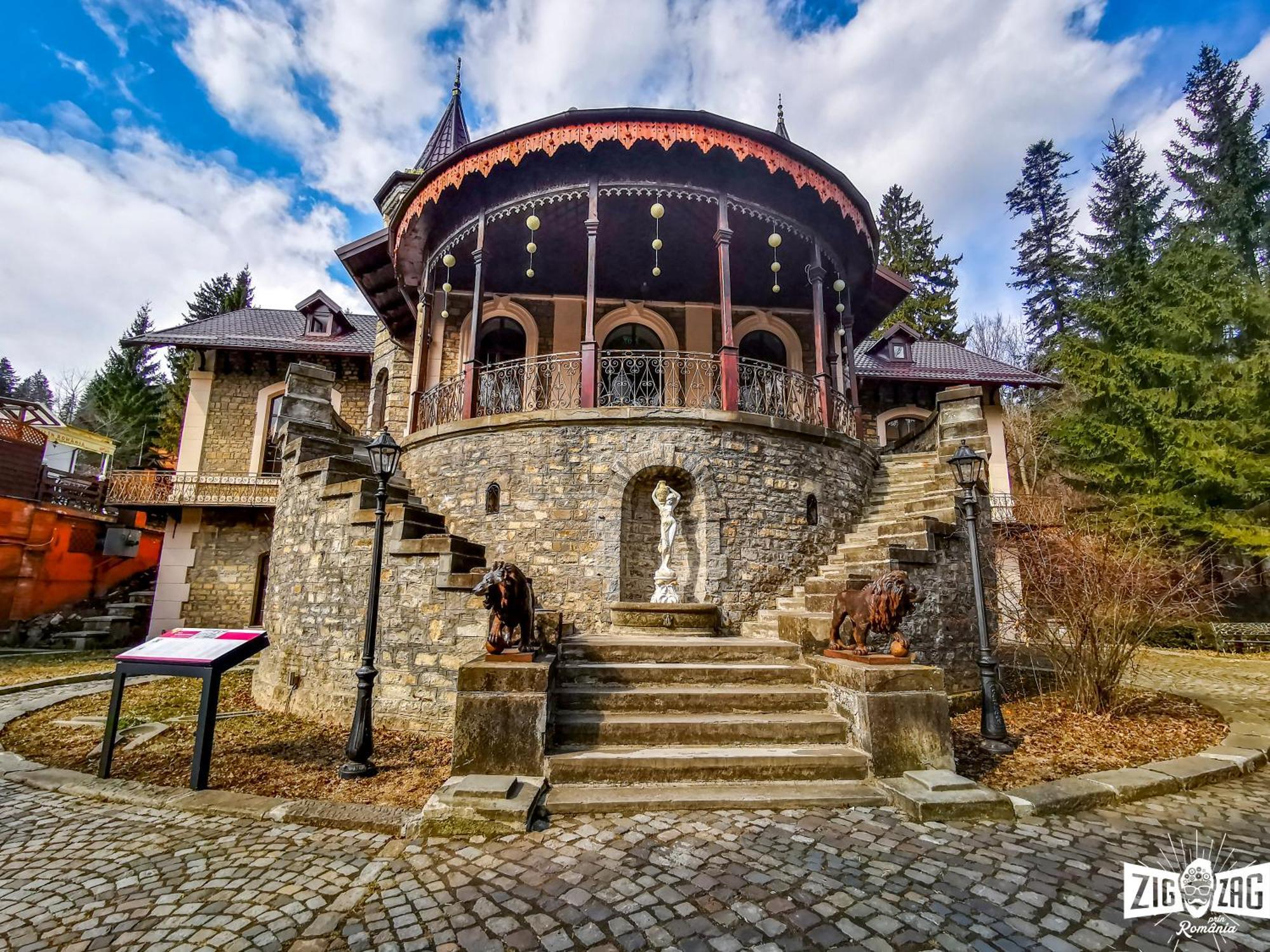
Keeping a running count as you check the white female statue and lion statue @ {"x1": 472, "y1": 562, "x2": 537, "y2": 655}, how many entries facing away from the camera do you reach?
0

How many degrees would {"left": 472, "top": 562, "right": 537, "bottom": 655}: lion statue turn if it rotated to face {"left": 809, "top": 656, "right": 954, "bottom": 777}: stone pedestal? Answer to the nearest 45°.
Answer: approximately 135° to its left

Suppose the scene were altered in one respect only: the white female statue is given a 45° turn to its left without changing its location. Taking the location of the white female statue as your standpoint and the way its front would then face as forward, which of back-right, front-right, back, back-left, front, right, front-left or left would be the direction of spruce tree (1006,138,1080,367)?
left

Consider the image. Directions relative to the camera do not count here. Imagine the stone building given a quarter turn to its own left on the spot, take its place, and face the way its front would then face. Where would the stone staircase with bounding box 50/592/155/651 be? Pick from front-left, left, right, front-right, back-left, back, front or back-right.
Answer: back-left

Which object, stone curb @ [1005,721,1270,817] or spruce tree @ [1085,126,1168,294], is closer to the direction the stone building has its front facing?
the stone curb

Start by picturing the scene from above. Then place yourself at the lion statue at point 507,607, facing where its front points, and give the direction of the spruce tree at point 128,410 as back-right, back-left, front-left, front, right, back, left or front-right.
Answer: right

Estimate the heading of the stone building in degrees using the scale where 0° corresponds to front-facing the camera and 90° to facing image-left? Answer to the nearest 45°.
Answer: approximately 0°

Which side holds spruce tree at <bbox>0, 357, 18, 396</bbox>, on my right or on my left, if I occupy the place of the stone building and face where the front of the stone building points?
on my right

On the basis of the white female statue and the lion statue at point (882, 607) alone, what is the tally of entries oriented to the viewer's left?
0

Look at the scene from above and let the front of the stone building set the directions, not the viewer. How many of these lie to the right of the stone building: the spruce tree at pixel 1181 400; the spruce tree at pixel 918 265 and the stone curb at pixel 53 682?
1

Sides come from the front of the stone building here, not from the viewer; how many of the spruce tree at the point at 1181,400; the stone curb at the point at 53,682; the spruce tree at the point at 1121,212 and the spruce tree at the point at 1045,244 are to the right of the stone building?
1

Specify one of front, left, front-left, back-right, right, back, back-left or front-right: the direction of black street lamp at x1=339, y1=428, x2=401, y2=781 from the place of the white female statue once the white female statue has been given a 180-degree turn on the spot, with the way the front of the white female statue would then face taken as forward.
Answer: back-left

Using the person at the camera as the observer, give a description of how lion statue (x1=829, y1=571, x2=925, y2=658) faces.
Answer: facing the viewer and to the right of the viewer

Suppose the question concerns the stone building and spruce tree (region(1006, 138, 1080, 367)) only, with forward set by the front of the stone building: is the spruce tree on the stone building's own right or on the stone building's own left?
on the stone building's own left

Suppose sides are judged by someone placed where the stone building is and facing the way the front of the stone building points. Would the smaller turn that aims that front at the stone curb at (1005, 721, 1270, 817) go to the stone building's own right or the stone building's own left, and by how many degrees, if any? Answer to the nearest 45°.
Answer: approximately 45° to the stone building's own left

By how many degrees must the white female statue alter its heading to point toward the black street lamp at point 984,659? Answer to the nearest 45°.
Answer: approximately 45° to its left

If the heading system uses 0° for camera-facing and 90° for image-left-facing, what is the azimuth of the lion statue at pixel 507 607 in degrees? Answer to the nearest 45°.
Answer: approximately 45°
